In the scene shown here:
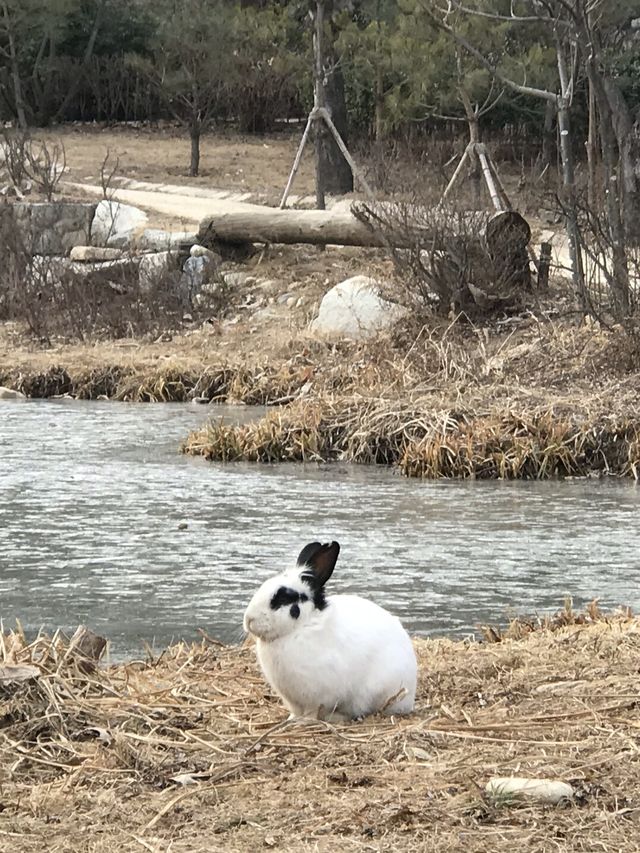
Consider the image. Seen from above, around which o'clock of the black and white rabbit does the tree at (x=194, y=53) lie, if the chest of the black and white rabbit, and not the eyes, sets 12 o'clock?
The tree is roughly at 3 o'clock from the black and white rabbit.

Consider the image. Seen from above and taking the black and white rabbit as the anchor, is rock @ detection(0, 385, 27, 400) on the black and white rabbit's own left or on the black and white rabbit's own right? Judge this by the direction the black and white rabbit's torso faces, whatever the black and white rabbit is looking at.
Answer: on the black and white rabbit's own right

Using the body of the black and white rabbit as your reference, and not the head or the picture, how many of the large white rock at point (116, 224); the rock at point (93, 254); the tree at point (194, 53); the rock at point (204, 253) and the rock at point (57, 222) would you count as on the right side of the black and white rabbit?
5

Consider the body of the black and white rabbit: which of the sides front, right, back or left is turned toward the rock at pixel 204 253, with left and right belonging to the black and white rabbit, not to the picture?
right

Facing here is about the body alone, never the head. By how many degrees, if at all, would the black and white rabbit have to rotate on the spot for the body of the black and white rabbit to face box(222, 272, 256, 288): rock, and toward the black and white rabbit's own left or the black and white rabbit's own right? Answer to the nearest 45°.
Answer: approximately 90° to the black and white rabbit's own right

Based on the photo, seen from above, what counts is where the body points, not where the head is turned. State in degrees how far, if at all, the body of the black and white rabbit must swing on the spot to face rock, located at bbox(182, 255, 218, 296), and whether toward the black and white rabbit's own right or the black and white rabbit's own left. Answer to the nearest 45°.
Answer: approximately 90° to the black and white rabbit's own right

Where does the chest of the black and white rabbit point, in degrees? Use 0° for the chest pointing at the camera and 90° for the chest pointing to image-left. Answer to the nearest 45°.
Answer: approximately 90°

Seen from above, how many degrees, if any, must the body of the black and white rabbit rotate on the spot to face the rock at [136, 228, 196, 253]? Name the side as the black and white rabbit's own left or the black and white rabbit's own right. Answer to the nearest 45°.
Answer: approximately 90° to the black and white rabbit's own right

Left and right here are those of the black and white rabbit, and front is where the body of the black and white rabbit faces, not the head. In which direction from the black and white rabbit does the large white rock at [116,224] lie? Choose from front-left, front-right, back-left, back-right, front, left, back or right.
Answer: right

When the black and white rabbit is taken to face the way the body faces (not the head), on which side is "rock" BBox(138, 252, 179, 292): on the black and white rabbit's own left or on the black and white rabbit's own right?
on the black and white rabbit's own right

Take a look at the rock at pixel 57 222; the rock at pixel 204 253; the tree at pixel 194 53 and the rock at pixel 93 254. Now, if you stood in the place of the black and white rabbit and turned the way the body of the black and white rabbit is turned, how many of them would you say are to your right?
4

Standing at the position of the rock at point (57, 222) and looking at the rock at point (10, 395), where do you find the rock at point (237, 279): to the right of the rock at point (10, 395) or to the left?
left

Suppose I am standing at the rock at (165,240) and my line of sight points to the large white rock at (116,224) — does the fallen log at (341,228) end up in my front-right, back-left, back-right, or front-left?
back-right

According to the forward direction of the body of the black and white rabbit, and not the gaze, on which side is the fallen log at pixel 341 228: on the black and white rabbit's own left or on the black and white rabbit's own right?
on the black and white rabbit's own right
